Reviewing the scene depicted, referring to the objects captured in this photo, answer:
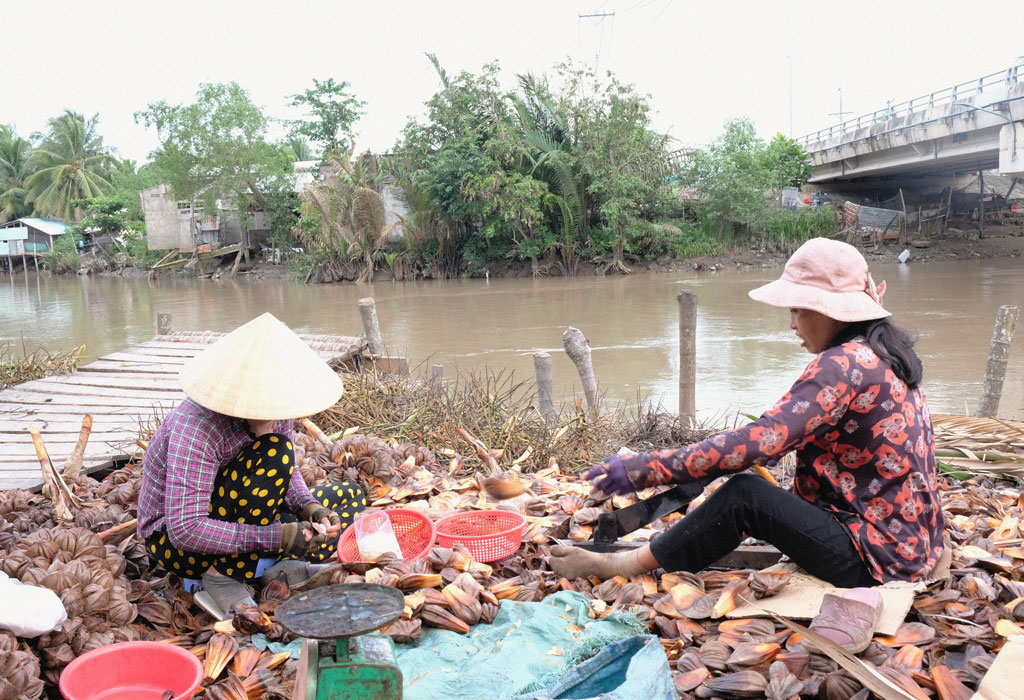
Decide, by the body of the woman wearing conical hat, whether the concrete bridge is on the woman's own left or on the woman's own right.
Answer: on the woman's own left

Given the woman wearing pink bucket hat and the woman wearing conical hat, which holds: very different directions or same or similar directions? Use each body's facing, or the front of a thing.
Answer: very different directions

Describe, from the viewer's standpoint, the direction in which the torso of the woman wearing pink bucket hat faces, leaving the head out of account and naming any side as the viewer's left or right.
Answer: facing to the left of the viewer

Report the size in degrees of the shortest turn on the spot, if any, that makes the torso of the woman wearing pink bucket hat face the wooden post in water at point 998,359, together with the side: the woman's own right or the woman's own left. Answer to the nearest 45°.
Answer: approximately 90° to the woman's own right

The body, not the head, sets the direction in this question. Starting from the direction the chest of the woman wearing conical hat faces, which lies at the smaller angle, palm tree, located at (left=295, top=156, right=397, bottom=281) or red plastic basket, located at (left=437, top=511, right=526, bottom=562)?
the red plastic basket

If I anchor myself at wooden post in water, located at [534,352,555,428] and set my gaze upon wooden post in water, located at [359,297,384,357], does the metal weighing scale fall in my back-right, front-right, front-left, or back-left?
back-left

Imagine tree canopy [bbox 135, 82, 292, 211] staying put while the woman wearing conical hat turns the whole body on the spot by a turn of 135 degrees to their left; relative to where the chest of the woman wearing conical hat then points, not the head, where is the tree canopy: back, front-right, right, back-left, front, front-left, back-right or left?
front

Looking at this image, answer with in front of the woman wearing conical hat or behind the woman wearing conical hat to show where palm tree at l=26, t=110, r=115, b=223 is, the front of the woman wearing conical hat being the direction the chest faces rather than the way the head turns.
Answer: behind

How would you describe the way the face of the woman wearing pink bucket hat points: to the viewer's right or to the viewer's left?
to the viewer's left

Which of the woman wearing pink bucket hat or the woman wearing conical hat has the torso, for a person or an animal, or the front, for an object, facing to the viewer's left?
the woman wearing pink bucket hat

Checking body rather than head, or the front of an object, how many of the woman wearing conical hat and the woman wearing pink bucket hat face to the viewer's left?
1
